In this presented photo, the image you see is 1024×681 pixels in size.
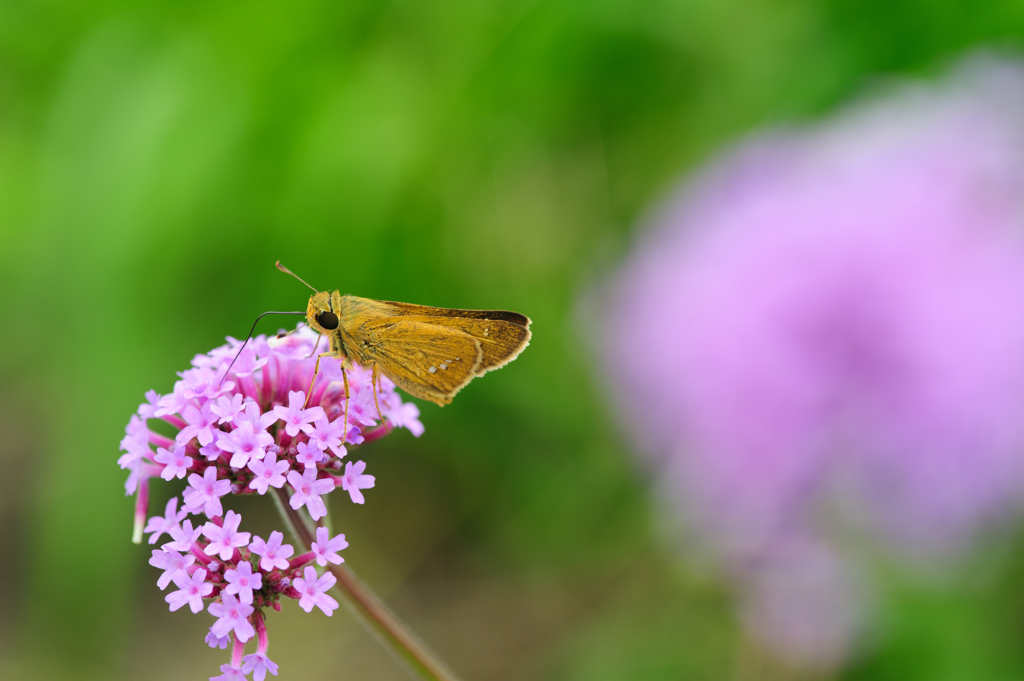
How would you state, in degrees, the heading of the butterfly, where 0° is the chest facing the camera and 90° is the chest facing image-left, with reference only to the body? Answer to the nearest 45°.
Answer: approximately 90°

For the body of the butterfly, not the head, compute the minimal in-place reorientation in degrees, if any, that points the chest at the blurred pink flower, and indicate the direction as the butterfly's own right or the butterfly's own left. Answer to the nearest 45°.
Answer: approximately 135° to the butterfly's own right
